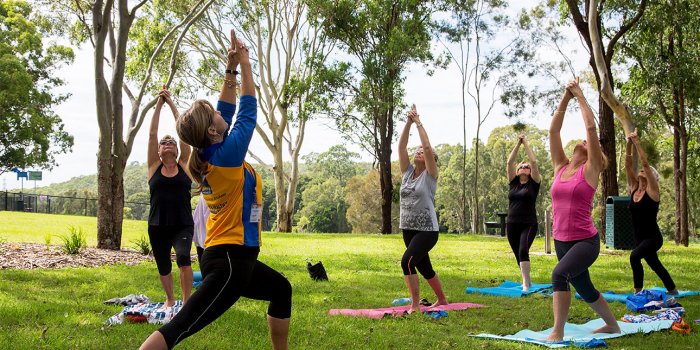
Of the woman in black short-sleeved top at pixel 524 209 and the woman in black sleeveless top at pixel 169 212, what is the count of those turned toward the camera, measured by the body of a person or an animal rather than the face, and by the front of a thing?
2

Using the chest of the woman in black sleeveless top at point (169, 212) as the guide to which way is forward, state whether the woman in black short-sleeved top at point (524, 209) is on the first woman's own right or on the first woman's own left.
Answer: on the first woman's own left

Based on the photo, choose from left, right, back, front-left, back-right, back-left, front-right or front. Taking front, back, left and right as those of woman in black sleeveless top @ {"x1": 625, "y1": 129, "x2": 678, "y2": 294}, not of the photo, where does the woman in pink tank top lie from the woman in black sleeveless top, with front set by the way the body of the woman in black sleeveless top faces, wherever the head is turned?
front-left

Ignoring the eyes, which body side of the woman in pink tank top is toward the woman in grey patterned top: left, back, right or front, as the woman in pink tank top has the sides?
right

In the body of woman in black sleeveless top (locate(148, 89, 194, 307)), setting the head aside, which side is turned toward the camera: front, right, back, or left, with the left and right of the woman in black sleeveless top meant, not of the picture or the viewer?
front

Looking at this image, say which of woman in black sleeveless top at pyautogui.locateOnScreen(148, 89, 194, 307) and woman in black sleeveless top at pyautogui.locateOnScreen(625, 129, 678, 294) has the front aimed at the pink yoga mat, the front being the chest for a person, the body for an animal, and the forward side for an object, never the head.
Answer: woman in black sleeveless top at pyautogui.locateOnScreen(625, 129, 678, 294)

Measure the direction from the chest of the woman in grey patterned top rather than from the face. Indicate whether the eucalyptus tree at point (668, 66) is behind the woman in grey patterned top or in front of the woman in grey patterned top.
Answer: behind

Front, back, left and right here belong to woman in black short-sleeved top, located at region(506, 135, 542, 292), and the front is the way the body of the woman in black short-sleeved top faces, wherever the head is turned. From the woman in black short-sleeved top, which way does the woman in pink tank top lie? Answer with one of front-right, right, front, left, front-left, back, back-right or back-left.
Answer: front

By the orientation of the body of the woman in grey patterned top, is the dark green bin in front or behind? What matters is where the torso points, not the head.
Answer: behind

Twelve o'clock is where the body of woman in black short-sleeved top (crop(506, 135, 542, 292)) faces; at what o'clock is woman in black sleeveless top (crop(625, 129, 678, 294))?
woman in black sleeveless top (crop(625, 129, 678, 294)) is roughly at 10 o'clock from woman in black short-sleeved top (crop(506, 135, 542, 292)).

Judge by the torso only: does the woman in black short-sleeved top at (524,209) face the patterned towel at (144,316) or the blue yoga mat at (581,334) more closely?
the blue yoga mat

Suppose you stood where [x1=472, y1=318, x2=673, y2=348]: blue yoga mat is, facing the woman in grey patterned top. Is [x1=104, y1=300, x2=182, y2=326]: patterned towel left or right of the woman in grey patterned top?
left

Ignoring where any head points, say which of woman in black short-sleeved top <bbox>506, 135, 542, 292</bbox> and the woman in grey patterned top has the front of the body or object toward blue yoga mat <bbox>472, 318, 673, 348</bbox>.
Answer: the woman in black short-sleeved top

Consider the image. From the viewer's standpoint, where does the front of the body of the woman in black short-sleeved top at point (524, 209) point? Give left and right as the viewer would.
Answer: facing the viewer

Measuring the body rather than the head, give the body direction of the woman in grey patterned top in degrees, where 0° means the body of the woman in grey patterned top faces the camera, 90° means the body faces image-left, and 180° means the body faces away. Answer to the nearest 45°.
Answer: approximately 45°
